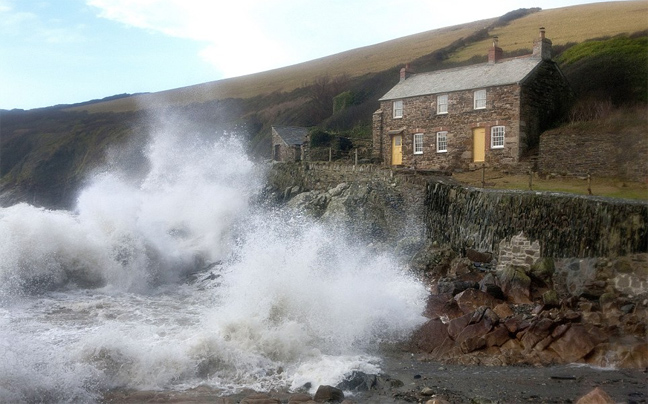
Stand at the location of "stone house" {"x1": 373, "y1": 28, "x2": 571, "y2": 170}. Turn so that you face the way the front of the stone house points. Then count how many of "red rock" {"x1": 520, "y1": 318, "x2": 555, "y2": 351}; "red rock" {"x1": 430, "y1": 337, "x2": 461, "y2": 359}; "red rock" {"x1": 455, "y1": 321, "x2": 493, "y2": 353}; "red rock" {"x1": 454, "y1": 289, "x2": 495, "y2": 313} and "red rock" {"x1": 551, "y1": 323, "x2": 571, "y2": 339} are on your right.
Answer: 0

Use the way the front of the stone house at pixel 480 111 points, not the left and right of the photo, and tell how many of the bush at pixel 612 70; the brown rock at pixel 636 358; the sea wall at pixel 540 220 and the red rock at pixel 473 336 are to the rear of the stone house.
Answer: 1

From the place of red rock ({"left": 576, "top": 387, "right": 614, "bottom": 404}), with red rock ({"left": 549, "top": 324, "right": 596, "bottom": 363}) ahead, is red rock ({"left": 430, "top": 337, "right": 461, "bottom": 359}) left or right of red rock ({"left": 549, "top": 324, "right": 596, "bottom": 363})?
left

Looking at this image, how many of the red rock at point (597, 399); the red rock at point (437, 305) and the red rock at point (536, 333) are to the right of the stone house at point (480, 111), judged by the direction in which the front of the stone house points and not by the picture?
0

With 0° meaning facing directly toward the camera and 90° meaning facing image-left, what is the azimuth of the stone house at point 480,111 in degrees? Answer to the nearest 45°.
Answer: approximately 45°

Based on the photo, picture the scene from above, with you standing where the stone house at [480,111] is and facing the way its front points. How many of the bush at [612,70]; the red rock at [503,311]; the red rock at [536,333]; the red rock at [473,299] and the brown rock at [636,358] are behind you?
1

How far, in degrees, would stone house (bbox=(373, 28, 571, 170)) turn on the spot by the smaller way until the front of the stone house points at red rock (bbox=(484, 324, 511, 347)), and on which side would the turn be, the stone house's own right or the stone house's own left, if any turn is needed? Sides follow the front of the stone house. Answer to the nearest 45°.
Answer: approximately 45° to the stone house's own left

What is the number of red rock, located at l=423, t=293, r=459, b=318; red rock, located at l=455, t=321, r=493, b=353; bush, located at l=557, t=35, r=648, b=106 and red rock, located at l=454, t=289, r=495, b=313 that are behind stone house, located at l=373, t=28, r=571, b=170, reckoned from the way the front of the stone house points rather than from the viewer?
1

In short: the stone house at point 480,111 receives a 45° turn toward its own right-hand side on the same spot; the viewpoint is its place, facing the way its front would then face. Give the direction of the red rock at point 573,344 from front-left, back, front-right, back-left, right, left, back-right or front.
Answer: left

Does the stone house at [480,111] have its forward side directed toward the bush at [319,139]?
no

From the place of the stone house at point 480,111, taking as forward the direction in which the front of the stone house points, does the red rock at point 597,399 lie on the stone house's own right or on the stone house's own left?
on the stone house's own left

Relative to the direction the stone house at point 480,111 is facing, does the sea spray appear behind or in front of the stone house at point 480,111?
in front

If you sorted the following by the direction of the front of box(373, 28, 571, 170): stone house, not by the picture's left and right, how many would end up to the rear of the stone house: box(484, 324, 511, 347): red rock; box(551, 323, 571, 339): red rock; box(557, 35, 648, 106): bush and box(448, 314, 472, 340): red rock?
1

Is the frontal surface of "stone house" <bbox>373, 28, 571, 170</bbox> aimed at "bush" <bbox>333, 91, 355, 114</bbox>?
no

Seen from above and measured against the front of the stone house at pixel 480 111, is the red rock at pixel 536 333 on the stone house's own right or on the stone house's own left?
on the stone house's own left

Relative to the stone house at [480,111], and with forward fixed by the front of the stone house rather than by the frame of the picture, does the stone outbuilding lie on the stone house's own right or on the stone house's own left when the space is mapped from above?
on the stone house's own right

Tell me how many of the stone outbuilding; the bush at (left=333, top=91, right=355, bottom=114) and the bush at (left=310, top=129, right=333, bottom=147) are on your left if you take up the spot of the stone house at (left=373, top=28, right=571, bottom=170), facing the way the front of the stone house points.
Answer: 0

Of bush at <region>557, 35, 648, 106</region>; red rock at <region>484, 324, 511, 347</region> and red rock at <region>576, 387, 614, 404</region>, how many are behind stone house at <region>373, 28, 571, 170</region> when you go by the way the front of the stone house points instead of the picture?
1

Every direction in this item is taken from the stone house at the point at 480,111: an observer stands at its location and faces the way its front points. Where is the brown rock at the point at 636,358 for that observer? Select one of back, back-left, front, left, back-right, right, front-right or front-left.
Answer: front-left

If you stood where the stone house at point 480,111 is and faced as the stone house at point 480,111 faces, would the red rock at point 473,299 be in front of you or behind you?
in front

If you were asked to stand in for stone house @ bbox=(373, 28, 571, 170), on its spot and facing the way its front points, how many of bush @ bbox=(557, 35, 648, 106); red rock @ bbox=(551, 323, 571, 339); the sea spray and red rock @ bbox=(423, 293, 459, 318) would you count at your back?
1

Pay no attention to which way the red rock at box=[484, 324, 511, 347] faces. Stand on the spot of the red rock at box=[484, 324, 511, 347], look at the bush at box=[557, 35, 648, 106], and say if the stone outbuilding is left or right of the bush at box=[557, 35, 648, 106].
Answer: left

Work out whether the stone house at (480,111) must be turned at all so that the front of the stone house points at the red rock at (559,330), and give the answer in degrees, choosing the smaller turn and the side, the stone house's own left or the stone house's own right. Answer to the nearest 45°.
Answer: approximately 45° to the stone house's own left
